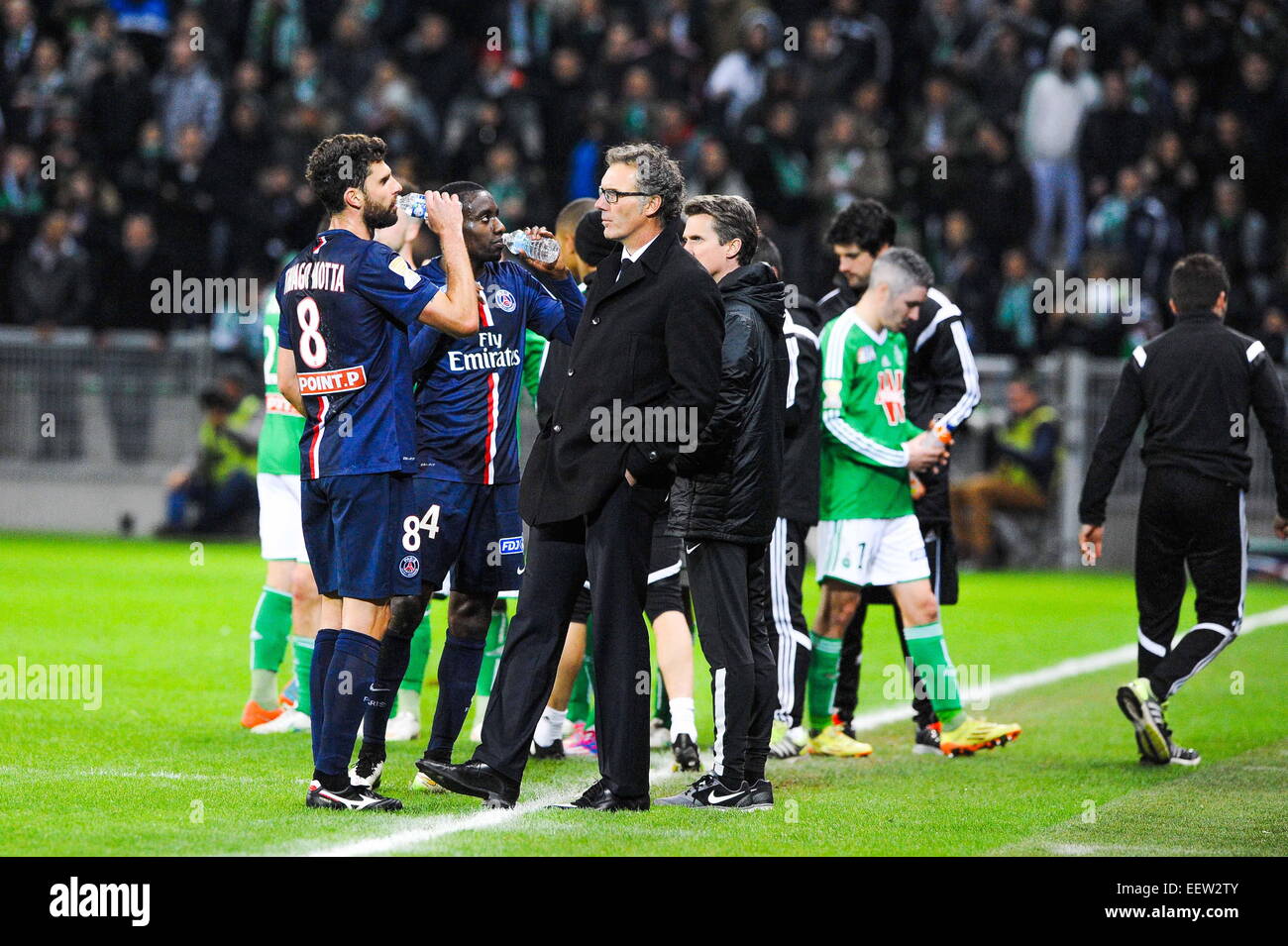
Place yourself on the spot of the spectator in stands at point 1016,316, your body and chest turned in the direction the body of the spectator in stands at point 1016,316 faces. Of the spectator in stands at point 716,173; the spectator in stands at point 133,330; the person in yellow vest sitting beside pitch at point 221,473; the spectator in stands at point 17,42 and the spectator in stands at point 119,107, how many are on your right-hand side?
5

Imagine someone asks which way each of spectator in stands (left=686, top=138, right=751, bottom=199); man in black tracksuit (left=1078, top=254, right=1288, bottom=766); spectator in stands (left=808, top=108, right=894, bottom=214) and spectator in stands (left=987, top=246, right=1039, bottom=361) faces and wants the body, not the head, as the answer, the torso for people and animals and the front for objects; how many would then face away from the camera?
1

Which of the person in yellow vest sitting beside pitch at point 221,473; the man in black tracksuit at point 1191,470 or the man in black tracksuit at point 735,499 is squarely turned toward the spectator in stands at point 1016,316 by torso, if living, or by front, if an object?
the man in black tracksuit at point 1191,470

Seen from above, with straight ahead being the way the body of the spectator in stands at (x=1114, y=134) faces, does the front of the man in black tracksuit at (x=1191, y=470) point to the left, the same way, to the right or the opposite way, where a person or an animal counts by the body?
the opposite way

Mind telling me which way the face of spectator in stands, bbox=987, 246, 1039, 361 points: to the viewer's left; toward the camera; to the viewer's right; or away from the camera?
toward the camera

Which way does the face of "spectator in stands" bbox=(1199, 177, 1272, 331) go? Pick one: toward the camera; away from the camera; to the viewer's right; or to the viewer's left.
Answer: toward the camera

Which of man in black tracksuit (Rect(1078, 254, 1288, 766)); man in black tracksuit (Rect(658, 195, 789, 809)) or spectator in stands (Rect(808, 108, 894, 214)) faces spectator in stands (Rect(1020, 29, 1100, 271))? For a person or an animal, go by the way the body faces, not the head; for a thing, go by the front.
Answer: man in black tracksuit (Rect(1078, 254, 1288, 766))

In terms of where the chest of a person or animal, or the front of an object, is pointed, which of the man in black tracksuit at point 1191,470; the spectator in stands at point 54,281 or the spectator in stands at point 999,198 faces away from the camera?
the man in black tracksuit

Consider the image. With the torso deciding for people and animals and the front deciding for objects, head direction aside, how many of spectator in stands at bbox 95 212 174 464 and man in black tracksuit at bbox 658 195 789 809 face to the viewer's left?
1

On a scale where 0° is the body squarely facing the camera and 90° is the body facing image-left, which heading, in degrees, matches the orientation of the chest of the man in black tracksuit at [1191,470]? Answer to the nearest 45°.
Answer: approximately 180°

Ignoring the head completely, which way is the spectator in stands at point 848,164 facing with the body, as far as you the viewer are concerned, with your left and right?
facing the viewer

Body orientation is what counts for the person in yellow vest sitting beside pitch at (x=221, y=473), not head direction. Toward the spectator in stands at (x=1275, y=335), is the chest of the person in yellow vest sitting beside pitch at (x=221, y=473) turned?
no

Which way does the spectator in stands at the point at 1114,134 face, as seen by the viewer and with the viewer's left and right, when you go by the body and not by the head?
facing the viewer

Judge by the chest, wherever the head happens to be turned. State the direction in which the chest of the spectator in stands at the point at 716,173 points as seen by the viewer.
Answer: toward the camera

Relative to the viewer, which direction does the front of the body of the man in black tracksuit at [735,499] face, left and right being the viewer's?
facing to the left of the viewer

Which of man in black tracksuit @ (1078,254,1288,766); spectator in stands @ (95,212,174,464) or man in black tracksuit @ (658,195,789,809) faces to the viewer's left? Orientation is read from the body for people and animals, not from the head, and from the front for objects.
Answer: man in black tracksuit @ (658,195,789,809)

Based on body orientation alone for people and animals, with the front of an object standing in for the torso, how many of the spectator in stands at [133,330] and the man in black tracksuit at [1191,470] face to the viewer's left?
0

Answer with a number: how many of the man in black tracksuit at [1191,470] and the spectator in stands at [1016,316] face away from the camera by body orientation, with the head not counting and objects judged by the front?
1
